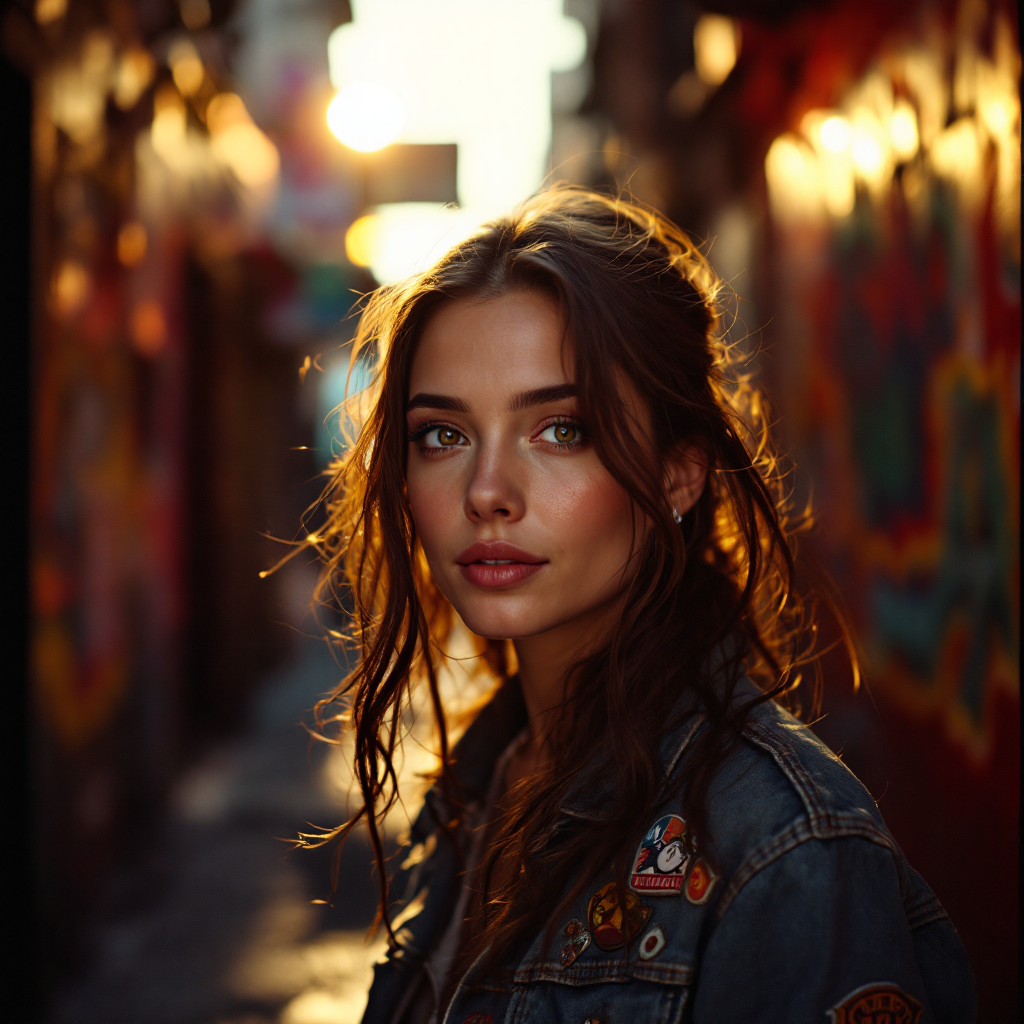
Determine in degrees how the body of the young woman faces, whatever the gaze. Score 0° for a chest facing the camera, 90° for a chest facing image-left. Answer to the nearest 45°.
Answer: approximately 45°
